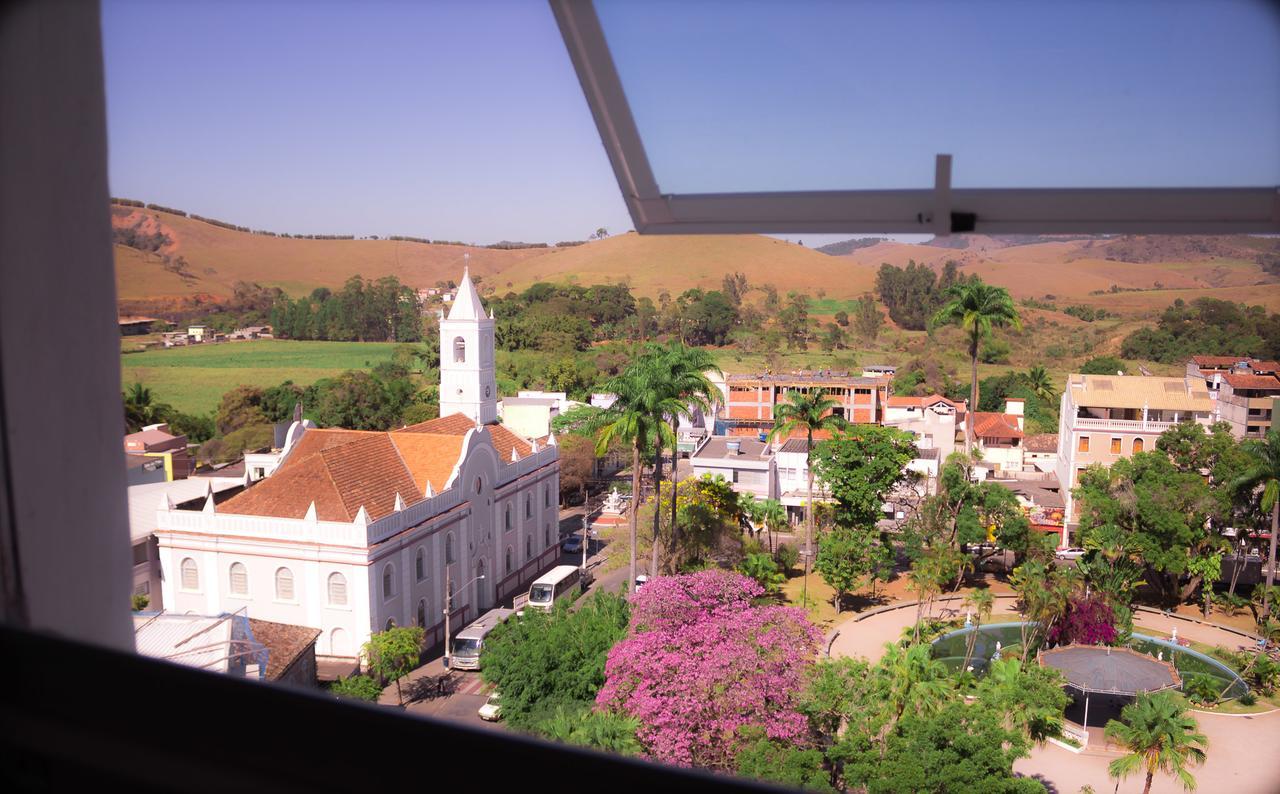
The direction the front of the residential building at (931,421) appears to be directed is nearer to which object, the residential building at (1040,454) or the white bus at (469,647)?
the white bus

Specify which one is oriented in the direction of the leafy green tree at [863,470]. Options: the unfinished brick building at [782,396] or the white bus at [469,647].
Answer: the unfinished brick building

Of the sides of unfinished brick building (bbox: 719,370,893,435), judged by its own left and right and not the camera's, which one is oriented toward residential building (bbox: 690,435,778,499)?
front

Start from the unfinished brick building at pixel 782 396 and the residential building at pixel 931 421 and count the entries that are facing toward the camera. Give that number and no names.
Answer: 2

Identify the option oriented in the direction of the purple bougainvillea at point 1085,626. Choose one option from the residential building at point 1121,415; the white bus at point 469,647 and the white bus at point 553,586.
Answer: the residential building

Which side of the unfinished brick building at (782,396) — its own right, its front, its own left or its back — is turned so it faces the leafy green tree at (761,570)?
front

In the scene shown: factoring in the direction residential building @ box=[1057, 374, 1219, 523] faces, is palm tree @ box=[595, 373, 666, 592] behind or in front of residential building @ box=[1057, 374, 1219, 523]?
in front

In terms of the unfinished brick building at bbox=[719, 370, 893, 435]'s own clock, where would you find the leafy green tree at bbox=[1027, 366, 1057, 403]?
The leafy green tree is roughly at 8 o'clock from the unfinished brick building.

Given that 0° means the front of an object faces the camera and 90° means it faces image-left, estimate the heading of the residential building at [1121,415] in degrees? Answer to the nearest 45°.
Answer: approximately 0°

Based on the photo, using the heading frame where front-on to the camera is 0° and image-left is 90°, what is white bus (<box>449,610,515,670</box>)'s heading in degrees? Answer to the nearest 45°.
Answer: approximately 45°

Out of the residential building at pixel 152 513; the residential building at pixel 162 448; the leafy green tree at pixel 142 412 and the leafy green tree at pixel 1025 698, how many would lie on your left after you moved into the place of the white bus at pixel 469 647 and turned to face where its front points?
1

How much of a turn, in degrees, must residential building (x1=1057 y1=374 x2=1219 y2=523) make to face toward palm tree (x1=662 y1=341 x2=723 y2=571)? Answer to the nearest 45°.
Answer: approximately 45° to its right

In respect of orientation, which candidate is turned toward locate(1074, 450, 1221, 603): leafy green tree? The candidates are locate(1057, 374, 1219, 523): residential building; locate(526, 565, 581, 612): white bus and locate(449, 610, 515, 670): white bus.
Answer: the residential building
